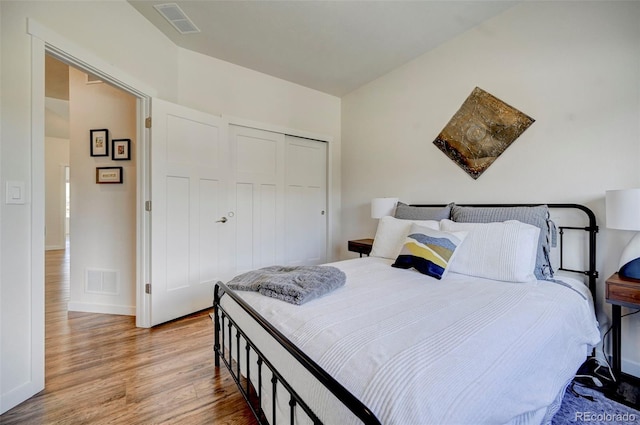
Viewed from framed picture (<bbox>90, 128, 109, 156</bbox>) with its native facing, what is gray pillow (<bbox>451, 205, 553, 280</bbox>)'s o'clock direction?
The gray pillow is roughly at 9 o'clock from the framed picture.

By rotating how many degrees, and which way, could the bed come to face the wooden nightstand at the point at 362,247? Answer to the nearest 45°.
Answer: approximately 135° to its right

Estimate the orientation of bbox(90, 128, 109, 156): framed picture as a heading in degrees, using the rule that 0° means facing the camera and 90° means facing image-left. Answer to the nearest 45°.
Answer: approximately 45°

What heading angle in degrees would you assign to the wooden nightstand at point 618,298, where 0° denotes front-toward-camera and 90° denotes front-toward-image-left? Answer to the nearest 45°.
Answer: approximately 45°

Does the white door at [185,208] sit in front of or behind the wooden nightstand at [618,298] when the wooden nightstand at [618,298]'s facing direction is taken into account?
in front

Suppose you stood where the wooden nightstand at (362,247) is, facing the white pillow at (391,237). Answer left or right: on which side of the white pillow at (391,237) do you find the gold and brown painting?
left

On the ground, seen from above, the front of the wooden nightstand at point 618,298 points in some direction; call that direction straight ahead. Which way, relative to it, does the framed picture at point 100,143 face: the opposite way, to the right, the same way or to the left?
to the left
